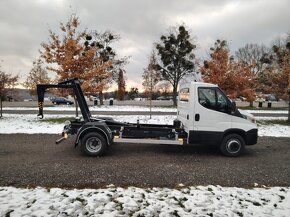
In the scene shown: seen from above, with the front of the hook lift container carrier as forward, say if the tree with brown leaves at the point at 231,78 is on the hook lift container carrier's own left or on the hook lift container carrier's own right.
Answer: on the hook lift container carrier's own left

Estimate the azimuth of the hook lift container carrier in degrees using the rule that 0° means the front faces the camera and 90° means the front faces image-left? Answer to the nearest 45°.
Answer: approximately 270°

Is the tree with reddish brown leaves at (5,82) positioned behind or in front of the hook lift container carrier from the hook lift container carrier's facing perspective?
behind

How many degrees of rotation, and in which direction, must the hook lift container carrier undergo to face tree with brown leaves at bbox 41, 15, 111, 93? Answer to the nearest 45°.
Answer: approximately 135° to its left

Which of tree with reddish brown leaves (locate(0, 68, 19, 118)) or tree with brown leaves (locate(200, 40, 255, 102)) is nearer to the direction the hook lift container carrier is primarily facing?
the tree with brown leaves
